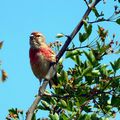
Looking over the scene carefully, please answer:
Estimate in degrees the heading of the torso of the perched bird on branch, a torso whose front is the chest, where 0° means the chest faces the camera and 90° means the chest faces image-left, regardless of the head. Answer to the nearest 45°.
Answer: approximately 45°
